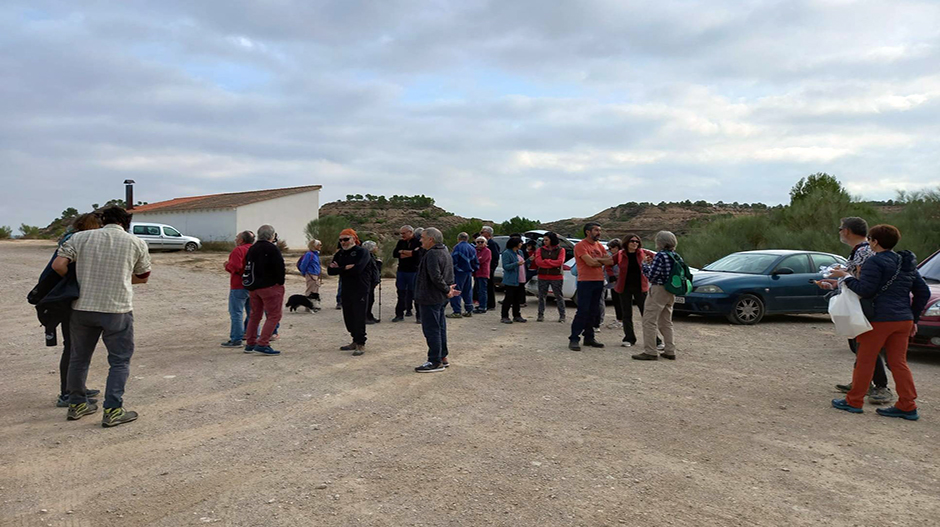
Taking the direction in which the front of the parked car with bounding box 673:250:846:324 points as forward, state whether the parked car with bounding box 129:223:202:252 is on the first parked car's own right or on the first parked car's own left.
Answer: on the first parked car's own right

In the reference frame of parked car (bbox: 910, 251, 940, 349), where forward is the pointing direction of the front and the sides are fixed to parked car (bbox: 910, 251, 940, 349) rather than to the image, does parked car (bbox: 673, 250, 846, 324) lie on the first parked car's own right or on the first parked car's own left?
on the first parked car's own right

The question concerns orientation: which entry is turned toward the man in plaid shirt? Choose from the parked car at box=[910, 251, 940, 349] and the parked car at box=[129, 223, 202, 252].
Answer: the parked car at box=[910, 251, 940, 349]

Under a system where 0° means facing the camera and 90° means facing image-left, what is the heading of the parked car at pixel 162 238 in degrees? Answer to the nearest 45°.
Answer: approximately 270°

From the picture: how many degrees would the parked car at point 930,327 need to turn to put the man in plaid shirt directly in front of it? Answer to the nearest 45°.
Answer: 0° — it already faces them

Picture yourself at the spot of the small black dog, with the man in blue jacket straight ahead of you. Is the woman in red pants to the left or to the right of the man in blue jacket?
right

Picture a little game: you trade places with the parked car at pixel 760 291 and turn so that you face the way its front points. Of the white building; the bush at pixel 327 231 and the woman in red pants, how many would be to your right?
2

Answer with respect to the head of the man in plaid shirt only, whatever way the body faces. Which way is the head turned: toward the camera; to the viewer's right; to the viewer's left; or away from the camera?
away from the camera

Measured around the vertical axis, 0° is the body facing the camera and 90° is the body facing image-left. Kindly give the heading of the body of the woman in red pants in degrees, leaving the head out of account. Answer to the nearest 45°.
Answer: approximately 135°

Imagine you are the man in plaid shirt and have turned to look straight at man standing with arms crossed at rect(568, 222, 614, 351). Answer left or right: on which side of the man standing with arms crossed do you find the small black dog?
left

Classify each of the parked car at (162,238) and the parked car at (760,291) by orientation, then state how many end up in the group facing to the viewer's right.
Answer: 1

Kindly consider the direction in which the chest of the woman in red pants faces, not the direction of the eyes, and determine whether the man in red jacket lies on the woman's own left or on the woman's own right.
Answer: on the woman's own left

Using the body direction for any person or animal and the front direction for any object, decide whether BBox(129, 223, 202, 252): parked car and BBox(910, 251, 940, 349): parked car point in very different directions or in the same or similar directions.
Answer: very different directions
